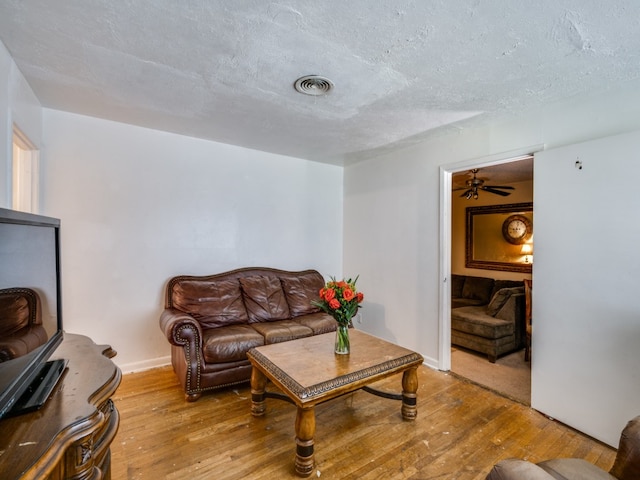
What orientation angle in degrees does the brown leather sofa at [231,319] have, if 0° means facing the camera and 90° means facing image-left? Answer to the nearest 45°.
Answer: approximately 315°

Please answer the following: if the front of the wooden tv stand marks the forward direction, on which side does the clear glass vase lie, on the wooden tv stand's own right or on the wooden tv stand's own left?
on the wooden tv stand's own left

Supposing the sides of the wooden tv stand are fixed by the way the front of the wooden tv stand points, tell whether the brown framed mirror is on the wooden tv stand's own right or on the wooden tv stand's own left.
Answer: on the wooden tv stand's own left

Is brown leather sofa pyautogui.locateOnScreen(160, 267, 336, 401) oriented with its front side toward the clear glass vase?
yes

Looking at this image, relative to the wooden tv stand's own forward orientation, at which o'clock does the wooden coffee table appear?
The wooden coffee table is roughly at 10 o'clock from the wooden tv stand.

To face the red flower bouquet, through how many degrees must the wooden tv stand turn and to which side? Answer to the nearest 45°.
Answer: approximately 45° to its left

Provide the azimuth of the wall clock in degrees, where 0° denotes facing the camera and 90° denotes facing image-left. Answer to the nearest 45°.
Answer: approximately 0°

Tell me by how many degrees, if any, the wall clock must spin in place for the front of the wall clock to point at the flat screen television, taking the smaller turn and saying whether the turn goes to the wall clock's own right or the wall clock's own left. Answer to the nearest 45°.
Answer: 0° — it already faces it

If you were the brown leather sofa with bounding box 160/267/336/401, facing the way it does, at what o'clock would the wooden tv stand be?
The wooden tv stand is roughly at 2 o'clock from the brown leather sofa.
